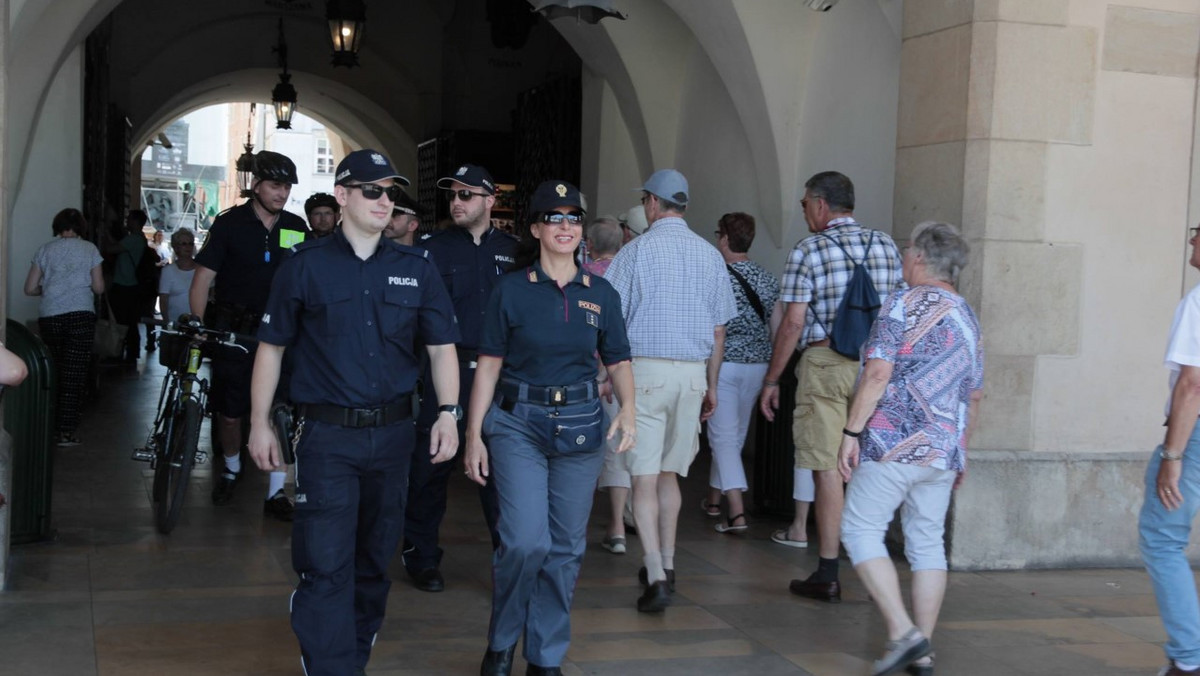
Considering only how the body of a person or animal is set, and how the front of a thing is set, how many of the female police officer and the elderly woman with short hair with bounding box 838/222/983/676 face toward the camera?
1

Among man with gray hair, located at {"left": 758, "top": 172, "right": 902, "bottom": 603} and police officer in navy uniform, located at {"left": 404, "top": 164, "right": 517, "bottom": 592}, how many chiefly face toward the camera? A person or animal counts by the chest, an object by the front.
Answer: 1

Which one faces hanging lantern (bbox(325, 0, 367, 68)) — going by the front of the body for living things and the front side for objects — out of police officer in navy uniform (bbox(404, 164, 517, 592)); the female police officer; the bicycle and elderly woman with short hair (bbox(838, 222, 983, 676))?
the elderly woman with short hair

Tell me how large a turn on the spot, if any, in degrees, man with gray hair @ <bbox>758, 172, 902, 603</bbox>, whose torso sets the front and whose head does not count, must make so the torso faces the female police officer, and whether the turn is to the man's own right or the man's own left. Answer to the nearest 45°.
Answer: approximately 90° to the man's own left

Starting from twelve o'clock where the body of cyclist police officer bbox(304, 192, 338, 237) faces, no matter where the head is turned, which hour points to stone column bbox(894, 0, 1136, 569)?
The stone column is roughly at 10 o'clock from the cyclist police officer.

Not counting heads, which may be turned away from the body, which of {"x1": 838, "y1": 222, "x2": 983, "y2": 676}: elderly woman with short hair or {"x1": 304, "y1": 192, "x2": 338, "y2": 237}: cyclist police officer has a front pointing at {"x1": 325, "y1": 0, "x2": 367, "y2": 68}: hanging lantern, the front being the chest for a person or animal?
the elderly woman with short hair

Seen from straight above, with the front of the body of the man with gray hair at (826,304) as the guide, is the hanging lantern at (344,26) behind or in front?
in front

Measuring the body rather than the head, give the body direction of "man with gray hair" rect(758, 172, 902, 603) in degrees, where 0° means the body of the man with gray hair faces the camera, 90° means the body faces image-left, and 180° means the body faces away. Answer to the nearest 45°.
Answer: approximately 135°

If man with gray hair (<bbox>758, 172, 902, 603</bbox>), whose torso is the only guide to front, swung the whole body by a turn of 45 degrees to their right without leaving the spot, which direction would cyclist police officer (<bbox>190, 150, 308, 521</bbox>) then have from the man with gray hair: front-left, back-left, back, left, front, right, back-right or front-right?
left

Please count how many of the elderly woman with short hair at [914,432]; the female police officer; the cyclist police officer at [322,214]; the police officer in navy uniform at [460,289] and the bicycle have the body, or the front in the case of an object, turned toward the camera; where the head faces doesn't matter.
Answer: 4

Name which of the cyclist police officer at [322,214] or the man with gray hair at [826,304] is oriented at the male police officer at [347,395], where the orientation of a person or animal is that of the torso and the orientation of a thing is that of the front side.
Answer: the cyclist police officer

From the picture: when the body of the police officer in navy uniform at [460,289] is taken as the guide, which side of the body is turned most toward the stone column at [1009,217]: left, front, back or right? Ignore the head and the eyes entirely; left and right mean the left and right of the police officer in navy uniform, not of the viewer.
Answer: left

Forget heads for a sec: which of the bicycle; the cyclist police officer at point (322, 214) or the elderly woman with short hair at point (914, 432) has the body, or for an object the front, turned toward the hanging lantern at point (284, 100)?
the elderly woman with short hair
